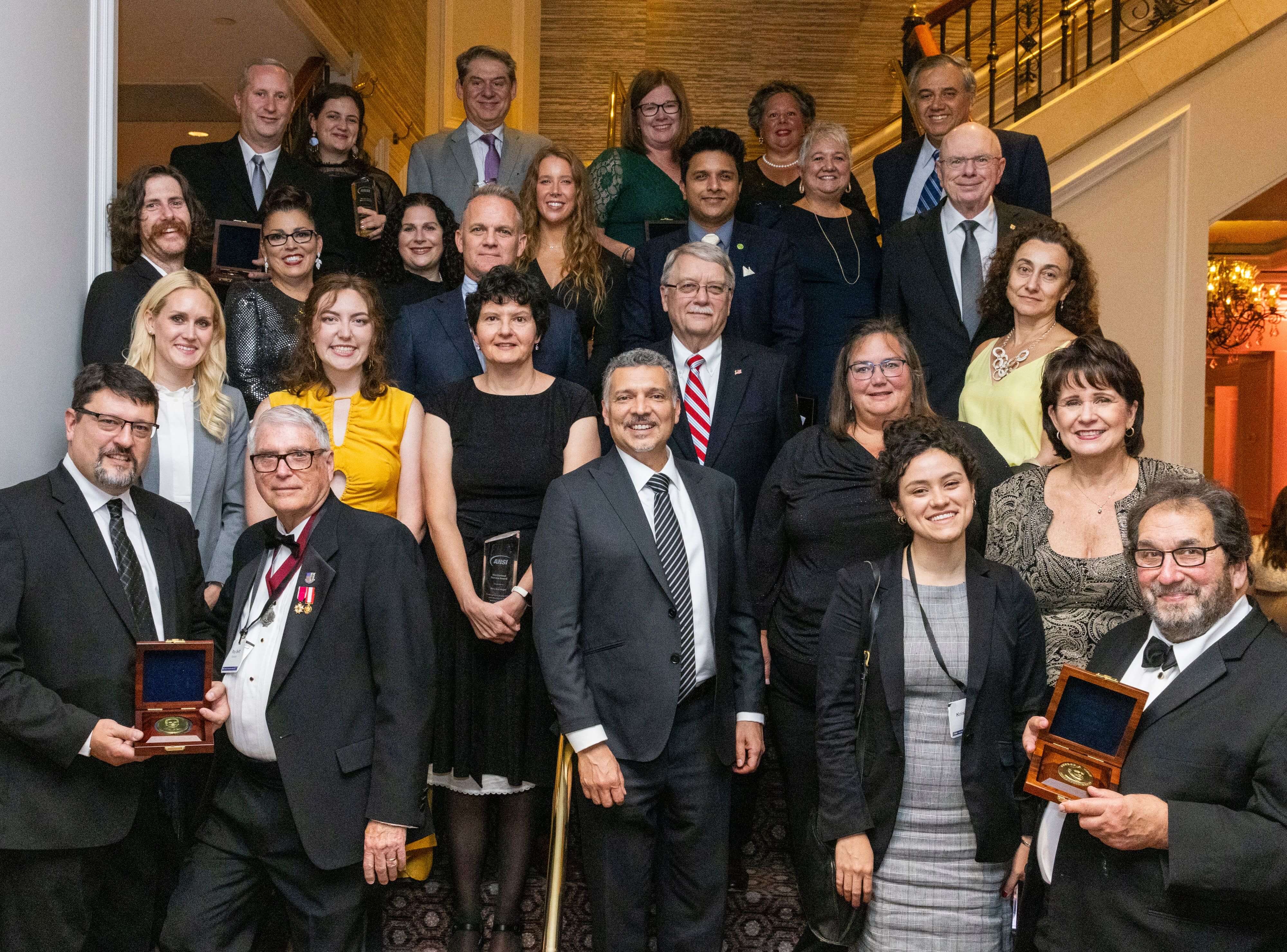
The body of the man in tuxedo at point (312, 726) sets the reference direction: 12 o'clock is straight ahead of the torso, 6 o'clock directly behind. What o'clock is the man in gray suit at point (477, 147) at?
The man in gray suit is roughly at 5 o'clock from the man in tuxedo.

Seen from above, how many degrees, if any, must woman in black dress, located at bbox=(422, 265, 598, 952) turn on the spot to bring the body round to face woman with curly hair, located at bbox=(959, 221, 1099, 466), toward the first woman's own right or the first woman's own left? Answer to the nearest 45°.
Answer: approximately 90° to the first woman's own left

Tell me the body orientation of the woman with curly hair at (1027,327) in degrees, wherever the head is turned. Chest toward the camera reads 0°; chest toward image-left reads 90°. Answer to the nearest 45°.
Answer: approximately 45°

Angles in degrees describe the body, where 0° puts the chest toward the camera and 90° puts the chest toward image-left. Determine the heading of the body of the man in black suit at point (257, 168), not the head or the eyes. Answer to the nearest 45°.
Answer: approximately 0°

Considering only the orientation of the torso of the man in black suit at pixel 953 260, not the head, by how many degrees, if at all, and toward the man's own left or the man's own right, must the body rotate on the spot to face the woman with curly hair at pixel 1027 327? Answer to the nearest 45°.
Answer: approximately 45° to the man's own left

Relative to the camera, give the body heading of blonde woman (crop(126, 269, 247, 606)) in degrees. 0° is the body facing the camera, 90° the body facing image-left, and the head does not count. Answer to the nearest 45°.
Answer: approximately 0°

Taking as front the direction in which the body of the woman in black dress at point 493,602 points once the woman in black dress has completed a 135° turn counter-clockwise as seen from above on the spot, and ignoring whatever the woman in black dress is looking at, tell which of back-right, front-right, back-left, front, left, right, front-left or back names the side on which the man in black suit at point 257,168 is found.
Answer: left

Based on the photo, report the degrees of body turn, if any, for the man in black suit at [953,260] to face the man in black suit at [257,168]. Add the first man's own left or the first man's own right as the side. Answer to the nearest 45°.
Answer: approximately 90° to the first man's own right

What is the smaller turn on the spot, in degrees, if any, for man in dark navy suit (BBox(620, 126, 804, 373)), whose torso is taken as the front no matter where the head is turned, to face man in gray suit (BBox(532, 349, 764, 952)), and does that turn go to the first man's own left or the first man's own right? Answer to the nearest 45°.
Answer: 0° — they already face them

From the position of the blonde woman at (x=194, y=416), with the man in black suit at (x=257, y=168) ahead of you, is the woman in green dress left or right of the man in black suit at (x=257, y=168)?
right
